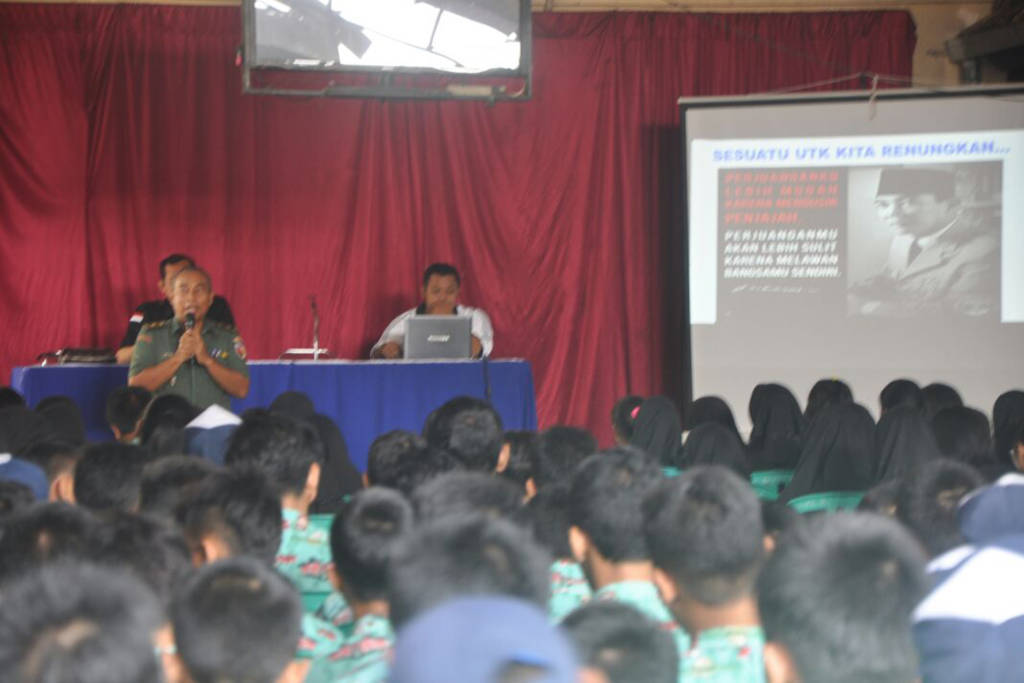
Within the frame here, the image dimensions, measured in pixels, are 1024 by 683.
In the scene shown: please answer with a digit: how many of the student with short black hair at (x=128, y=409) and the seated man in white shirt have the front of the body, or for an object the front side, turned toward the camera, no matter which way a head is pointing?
1

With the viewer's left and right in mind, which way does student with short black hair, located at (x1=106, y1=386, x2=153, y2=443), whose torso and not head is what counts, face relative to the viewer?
facing away from the viewer

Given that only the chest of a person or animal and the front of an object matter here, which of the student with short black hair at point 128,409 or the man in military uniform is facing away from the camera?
the student with short black hair

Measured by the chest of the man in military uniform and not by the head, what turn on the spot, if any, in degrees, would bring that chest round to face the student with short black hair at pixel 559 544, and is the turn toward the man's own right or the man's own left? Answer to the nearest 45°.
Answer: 0° — they already face them

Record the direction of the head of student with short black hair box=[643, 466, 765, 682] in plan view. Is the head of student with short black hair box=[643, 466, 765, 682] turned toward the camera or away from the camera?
away from the camera

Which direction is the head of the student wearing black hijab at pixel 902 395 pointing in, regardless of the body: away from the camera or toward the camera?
away from the camera

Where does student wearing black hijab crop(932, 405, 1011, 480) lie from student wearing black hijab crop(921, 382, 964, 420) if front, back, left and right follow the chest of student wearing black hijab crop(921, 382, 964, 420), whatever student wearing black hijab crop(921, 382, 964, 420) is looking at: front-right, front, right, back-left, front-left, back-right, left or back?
back

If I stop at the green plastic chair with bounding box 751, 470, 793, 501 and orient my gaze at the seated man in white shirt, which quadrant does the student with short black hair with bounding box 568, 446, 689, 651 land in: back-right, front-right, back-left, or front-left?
back-left

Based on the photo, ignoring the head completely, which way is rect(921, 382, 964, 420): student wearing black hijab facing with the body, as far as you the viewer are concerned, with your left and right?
facing away from the viewer

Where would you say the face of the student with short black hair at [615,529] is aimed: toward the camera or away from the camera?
away from the camera

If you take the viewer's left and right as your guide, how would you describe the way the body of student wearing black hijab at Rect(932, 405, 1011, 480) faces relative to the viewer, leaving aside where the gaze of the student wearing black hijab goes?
facing away from the viewer

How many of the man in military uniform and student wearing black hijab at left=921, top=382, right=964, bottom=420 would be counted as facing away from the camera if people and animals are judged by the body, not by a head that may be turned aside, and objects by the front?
1

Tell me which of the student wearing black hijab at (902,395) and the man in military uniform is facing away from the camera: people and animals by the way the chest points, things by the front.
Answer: the student wearing black hijab

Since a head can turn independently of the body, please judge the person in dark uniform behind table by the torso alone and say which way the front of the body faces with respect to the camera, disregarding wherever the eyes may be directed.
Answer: toward the camera

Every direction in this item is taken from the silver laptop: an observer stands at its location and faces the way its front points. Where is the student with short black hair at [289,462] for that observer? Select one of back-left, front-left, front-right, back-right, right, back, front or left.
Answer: back

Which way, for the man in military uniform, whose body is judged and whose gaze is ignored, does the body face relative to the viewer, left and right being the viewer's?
facing the viewer

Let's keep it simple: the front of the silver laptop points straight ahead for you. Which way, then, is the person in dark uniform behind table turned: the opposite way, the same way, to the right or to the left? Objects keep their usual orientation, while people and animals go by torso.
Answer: the opposite way
